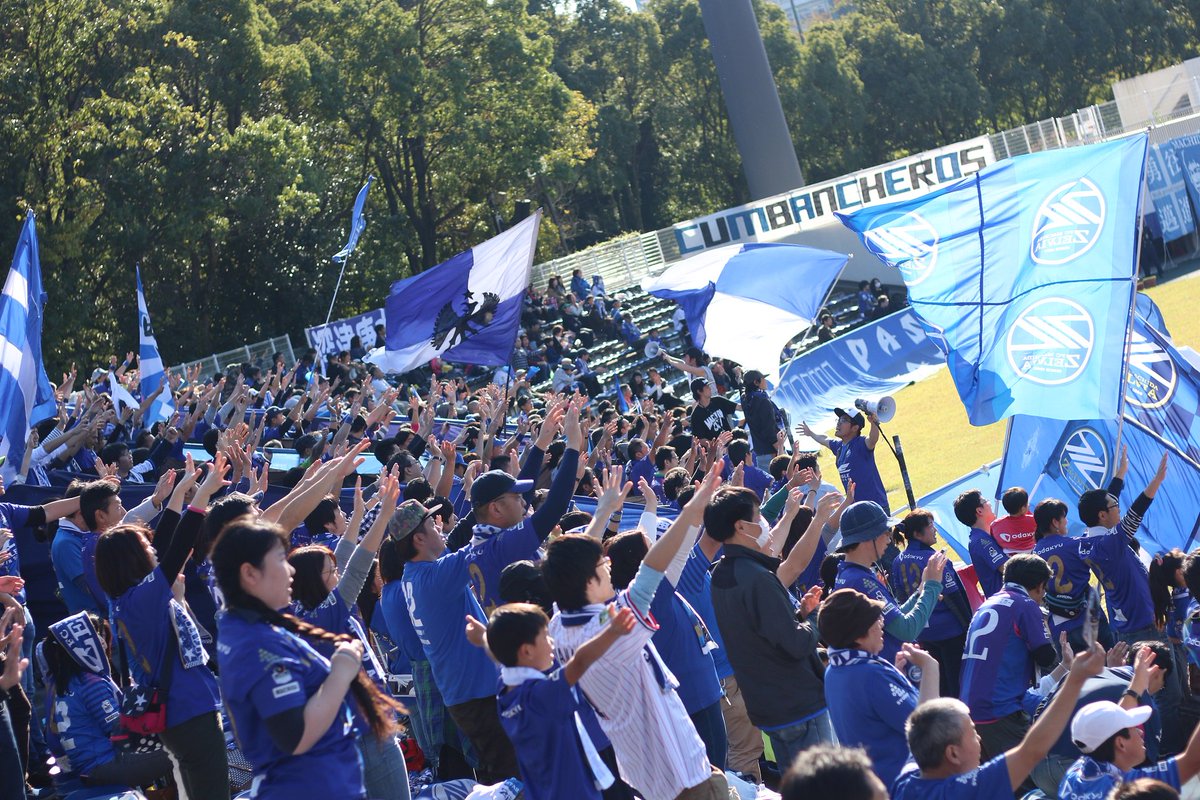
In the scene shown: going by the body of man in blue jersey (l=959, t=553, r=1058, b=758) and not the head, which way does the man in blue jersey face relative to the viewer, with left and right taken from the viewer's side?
facing away from the viewer and to the right of the viewer

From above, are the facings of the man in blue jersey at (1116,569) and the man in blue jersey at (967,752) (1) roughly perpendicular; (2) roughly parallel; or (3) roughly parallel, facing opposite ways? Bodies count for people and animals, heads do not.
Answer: roughly parallel

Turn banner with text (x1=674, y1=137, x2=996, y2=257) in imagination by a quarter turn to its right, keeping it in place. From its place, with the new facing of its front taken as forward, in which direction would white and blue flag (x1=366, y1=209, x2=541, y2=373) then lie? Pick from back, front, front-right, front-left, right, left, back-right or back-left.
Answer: left

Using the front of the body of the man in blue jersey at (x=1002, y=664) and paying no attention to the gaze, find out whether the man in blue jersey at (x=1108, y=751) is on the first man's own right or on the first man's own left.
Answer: on the first man's own right

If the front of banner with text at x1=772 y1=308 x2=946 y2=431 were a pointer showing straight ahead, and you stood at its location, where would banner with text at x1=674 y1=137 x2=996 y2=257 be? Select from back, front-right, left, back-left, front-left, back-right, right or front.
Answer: back-right

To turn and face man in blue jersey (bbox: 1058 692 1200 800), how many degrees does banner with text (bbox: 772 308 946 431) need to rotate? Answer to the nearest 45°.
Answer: approximately 45° to its left

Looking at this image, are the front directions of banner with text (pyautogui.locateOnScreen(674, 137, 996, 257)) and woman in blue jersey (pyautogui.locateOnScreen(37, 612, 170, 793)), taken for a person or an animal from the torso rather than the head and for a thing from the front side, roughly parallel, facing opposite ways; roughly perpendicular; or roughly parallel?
roughly parallel, facing opposite ways

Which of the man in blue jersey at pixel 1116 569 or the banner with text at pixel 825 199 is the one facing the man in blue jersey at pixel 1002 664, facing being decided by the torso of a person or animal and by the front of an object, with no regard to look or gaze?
the banner with text

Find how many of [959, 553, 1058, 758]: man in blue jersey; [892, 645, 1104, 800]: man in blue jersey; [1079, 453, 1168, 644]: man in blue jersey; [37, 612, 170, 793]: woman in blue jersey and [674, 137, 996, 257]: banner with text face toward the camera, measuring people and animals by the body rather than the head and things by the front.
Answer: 1

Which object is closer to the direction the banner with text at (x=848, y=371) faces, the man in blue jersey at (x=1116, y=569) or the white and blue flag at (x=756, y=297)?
the man in blue jersey

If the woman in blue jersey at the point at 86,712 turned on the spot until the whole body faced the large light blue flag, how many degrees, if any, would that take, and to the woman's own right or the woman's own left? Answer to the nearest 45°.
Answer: approximately 45° to the woman's own right

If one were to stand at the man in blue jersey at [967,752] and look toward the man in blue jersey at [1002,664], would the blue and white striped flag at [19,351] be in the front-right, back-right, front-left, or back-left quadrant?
front-left

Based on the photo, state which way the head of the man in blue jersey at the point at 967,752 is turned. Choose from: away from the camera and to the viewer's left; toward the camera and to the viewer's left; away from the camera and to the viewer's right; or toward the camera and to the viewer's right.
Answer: away from the camera and to the viewer's right

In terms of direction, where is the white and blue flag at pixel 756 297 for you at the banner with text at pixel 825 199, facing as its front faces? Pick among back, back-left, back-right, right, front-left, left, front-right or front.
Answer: front

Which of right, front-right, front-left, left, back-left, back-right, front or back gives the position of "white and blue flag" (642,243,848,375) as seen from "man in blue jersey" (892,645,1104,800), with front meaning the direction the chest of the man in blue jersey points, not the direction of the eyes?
front-left

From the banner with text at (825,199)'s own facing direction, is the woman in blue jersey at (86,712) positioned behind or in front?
in front
